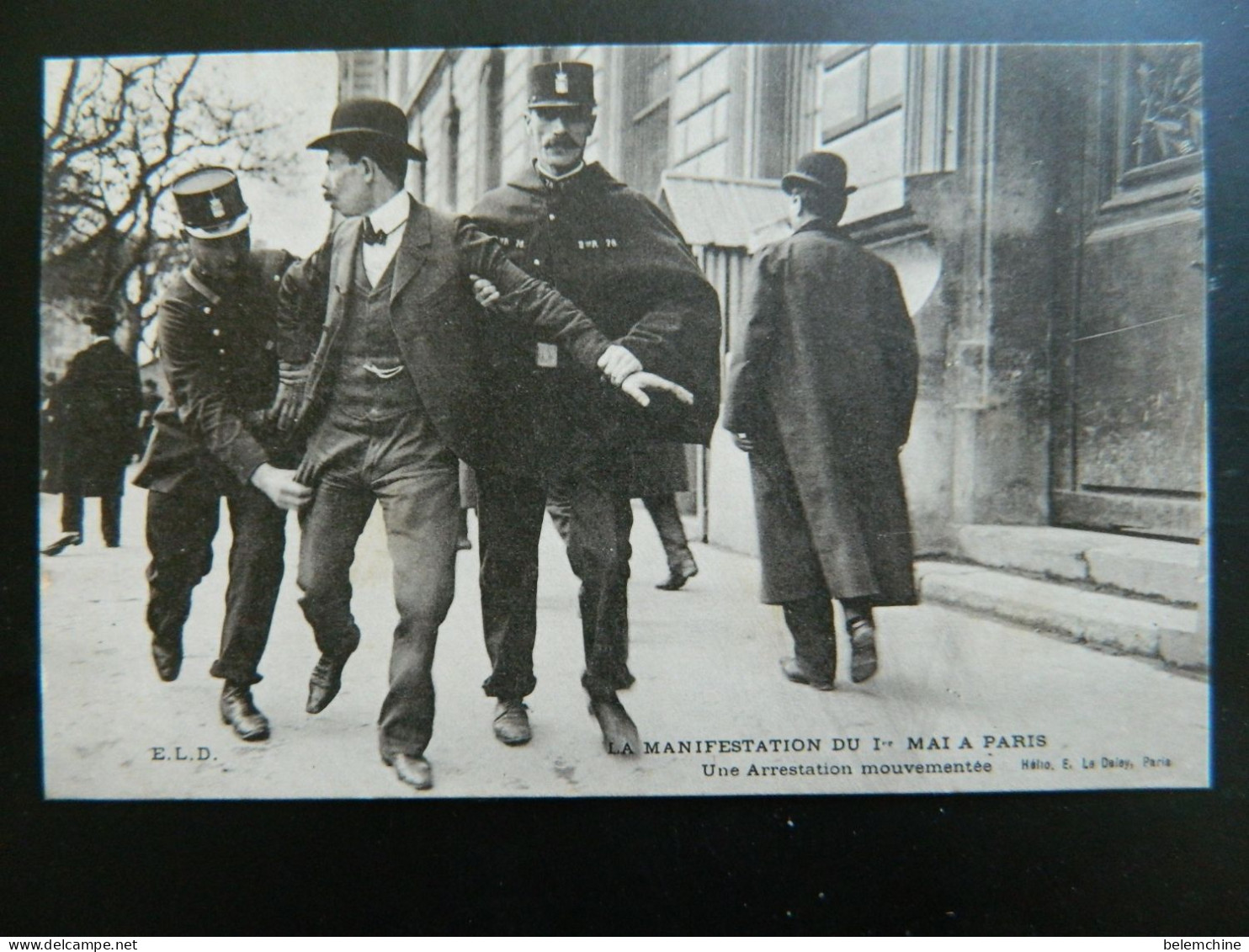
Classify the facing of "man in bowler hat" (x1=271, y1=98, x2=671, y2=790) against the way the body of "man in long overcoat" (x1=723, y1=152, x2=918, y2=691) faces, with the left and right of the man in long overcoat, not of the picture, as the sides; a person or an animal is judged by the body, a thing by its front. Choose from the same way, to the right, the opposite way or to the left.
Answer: the opposite way

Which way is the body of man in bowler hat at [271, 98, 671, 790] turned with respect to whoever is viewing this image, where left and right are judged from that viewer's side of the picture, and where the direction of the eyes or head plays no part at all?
facing the viewer

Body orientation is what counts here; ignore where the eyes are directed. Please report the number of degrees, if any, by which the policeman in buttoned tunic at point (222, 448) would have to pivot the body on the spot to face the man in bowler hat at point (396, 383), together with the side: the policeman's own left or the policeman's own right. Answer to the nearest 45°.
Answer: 0° — they already face them

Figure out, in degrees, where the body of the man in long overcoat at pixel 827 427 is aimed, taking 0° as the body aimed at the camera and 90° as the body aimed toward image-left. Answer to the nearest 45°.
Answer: approximately 135°

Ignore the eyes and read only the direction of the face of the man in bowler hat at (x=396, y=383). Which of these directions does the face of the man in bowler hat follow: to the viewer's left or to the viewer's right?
to the viewer's left

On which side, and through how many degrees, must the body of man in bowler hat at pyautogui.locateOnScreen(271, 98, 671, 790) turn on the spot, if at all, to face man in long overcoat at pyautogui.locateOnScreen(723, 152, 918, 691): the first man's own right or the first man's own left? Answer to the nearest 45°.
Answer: approximately 90° to the first man's own left

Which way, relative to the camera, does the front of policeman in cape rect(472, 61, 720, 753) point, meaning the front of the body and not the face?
toward the camera

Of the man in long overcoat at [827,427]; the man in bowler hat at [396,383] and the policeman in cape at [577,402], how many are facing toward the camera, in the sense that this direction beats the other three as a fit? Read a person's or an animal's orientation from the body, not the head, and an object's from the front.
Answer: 2
